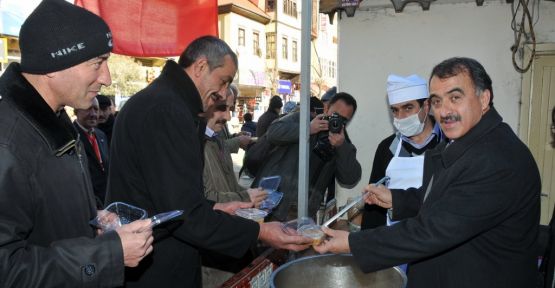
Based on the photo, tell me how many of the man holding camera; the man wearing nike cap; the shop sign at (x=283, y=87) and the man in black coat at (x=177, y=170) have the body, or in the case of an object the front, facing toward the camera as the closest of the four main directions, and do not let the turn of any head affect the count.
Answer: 2

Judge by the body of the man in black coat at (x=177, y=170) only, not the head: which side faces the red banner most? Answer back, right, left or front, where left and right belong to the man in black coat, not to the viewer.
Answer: left

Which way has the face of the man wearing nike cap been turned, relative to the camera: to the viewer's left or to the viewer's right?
to the viewer's right

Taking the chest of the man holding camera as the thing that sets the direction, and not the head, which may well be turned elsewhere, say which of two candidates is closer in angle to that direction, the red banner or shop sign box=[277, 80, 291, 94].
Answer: the red banner

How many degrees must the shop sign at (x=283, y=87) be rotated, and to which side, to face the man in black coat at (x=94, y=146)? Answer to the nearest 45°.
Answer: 0° — it already faces them

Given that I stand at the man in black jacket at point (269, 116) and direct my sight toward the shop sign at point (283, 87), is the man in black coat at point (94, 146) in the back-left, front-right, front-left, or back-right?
back-left

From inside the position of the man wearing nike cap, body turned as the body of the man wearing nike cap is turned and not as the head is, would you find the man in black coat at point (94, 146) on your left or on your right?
on your left

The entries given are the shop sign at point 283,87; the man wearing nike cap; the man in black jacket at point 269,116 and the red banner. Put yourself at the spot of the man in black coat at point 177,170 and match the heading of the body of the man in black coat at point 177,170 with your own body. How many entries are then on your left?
3

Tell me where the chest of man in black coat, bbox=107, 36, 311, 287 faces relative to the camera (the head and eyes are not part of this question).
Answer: to the viewer's right

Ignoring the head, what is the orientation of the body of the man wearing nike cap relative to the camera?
to the viewer's right

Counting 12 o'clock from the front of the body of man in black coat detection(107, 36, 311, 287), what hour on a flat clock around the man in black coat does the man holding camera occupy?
The man holding camera is roughly at 10 o'clock from the man in black coat.

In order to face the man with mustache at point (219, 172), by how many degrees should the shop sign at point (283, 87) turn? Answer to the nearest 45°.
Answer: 0° — it already faces them

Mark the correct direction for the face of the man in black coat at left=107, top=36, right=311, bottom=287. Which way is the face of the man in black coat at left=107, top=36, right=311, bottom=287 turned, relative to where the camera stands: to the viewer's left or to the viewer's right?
to the viewer's right

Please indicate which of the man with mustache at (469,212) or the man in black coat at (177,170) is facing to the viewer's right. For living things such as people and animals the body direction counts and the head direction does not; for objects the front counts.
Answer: the man in black coat

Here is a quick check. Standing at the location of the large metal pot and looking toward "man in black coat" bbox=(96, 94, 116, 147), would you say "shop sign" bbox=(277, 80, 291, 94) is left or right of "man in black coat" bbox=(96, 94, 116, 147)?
right
